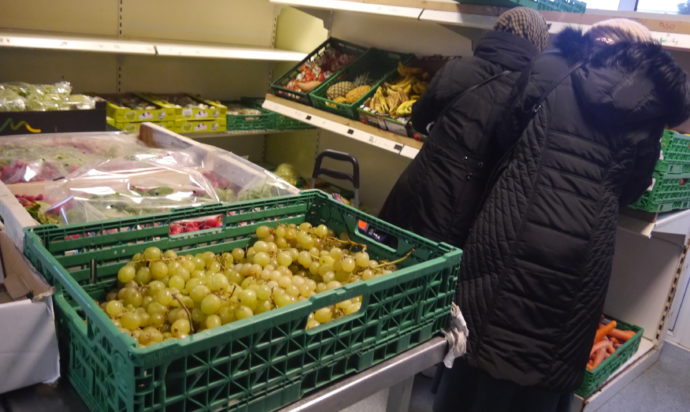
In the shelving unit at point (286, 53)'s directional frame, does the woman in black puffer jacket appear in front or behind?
in front

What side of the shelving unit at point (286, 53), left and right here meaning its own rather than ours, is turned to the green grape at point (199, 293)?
front

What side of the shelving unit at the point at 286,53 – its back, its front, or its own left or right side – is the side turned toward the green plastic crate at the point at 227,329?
front

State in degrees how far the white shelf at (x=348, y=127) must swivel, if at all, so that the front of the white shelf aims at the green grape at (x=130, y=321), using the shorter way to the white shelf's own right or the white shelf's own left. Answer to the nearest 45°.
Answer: approximately 45° to the white shelf's own left

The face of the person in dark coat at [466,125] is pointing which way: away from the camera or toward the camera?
away from the camera

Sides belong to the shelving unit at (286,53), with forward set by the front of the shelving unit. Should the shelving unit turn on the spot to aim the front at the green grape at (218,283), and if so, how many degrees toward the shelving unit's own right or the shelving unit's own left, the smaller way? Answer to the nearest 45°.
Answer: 0° — it already faces it

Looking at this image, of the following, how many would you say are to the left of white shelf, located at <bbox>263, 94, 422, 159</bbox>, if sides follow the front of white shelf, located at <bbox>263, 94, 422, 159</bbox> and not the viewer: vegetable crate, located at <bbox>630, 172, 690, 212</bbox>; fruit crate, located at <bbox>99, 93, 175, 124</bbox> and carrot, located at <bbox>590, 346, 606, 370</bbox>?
2

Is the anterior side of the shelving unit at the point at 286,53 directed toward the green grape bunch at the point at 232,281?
yes

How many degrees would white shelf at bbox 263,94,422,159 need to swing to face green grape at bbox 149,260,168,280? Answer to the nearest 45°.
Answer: approximately 45° to its left

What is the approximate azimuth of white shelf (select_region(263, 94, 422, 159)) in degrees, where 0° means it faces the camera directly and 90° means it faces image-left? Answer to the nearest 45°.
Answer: approximately 45°

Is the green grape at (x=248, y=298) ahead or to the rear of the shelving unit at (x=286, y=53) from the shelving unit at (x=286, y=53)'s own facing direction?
ahead

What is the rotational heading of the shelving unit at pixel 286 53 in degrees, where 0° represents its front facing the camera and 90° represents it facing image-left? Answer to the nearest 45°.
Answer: approximately 0°

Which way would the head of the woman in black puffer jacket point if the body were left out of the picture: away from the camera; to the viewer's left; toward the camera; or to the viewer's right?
away from the camera
